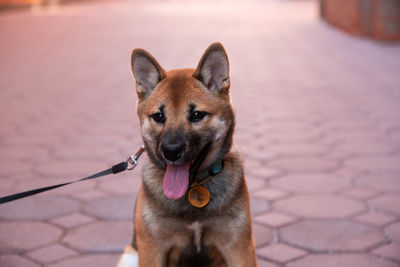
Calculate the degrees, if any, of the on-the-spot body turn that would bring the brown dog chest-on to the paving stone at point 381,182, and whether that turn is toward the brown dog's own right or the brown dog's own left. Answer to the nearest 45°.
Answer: approximately 135° to the brown dog's own left

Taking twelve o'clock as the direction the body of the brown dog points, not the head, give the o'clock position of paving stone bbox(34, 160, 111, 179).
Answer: The paving stone is roughly at 5 o'clock from the brown dog.

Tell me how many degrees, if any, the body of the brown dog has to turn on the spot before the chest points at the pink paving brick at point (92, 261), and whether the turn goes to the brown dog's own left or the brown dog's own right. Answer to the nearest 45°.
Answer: approximately 135° to the brown dog's own right

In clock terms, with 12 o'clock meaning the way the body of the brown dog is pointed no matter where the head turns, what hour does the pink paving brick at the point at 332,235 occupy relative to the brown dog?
The pink paving brick is roughly at 8 o'clock from the brown dog.

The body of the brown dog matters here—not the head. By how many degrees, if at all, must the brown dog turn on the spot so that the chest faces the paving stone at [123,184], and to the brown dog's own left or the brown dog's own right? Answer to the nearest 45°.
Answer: approximately 180°

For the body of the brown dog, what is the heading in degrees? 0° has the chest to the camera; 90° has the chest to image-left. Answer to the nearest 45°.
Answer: approximately 0°

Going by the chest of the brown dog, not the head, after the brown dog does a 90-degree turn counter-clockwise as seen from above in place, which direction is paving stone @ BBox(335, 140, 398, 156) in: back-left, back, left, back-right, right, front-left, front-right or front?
front-left

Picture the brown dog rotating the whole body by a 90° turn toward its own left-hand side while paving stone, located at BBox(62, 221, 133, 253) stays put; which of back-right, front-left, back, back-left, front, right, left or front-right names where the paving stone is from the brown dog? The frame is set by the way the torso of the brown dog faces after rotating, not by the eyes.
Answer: back-left

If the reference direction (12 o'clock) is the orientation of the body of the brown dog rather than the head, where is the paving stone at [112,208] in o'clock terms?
The paving stone is roughly at 5 o'clock from the brown dog.

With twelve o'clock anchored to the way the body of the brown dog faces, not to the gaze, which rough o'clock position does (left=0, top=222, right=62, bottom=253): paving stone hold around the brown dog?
The paving stone is roughly at 4 o'clock from the brown dog.

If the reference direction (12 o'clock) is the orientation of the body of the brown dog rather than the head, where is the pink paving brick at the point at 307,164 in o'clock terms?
The pink paving brick is roughly at 7 o'clock from the brown dog.
